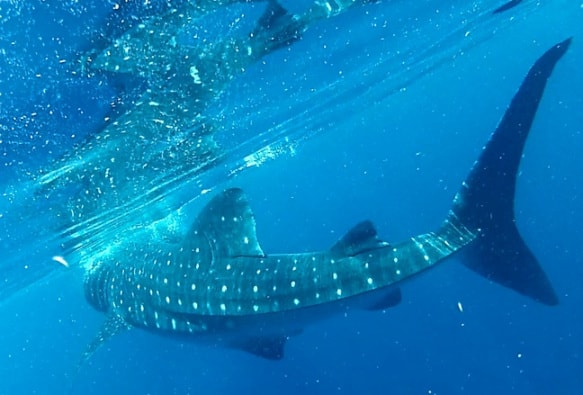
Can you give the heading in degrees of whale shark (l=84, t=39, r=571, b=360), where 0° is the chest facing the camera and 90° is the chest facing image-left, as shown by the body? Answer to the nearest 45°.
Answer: approximately 135°
